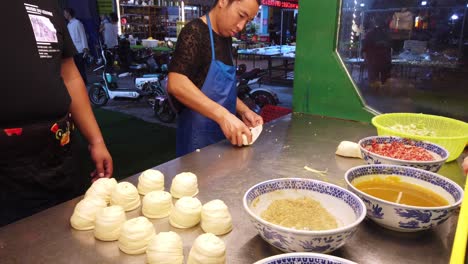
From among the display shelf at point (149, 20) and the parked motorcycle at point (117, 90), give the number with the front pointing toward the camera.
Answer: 1

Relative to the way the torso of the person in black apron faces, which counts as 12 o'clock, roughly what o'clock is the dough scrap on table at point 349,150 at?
The dough scrap on table is roughly at 11 o'clock from the person in black apron.

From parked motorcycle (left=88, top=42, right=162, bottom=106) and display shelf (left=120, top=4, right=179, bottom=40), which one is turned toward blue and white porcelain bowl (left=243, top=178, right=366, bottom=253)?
the display shelf

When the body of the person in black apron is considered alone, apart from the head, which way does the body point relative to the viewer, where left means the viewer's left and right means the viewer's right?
facing the viewer and to the right of the viewer

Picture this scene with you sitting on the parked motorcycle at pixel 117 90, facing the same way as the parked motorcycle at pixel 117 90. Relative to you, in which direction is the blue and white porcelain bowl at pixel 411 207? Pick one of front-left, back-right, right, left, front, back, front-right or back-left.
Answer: left

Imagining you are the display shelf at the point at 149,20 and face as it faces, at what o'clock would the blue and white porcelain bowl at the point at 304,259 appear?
The blue and white porcelain bowl is roughly at 12 o'clock from the display shelf.

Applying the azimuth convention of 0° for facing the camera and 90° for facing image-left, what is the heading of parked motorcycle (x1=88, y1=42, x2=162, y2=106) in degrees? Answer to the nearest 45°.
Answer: approximately 90°

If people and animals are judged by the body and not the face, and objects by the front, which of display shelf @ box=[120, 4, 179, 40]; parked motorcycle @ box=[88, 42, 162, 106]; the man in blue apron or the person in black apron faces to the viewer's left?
the parked motorcycle

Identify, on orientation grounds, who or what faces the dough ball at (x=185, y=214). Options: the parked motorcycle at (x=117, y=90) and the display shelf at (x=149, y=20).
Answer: the display shelf

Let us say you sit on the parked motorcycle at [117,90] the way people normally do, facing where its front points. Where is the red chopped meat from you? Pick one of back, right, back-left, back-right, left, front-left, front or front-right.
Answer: left

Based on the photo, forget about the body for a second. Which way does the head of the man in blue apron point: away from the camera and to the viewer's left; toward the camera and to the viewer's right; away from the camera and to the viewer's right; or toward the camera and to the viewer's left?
toward the camera and to the viewer's right

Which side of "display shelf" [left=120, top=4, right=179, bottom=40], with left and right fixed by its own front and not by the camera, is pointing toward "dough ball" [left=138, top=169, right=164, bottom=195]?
front

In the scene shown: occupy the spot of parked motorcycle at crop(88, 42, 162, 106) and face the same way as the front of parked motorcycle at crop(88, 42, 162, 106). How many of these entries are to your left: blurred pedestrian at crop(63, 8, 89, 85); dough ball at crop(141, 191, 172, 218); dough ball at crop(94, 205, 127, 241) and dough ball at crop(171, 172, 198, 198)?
3

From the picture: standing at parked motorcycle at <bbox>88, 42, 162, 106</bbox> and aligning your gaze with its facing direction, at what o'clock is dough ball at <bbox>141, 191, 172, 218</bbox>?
The dough ball is roughly at 9 o'clock from the parked motorcycle.
